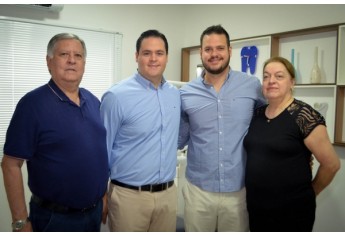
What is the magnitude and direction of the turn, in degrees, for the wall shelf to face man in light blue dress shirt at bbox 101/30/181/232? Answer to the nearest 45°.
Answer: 0° — it already faces them

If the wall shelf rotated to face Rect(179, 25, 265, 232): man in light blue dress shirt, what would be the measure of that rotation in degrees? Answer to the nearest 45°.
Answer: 0° — it already faces them

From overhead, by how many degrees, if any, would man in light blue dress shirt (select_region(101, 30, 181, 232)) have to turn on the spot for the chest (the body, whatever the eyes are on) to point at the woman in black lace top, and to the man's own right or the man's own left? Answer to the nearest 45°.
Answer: approximately 45° to the man's own left

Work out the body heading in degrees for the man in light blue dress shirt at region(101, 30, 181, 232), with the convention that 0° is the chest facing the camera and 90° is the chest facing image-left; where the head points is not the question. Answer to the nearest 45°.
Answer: approximately 315°
